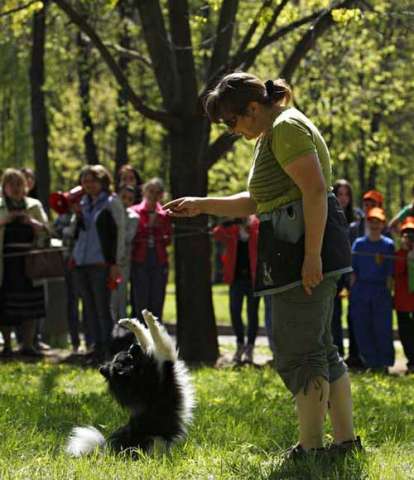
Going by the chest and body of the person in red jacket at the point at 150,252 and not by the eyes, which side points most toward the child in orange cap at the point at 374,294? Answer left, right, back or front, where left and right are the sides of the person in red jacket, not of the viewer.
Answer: left

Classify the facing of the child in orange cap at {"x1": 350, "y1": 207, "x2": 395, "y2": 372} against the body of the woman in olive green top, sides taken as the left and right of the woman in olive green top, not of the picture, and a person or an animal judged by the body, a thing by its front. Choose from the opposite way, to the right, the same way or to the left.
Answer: to the left

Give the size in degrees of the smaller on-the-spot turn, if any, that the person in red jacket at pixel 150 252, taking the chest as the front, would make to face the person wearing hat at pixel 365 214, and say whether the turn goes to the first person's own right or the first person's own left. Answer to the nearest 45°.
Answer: approximately 90° to the first person's own left

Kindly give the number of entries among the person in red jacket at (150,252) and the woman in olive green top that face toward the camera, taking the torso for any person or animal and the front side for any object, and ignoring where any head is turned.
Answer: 1

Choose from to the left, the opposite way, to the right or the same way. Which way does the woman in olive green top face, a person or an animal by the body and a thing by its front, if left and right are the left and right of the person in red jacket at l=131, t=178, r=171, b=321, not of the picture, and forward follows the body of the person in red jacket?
to the right

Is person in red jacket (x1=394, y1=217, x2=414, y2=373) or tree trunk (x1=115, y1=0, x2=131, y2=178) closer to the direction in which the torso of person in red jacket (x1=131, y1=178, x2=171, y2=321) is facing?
the person in red jacket

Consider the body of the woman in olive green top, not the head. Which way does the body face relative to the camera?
to the viewer's left

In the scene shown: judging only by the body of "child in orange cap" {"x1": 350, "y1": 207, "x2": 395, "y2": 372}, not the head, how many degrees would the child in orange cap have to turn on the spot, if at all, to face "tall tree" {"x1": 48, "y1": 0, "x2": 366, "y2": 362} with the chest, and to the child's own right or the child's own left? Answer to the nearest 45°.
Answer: approximately 90° to the child's own right

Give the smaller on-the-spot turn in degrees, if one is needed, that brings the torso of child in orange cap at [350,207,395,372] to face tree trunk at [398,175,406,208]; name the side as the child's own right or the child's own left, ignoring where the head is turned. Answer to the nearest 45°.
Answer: approximately 180°

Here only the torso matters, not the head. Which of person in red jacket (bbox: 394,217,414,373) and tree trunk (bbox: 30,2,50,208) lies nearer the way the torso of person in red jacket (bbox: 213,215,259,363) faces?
the person in red jacket

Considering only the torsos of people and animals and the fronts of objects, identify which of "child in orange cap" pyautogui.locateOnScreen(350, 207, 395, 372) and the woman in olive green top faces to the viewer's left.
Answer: the woman in olive green top
